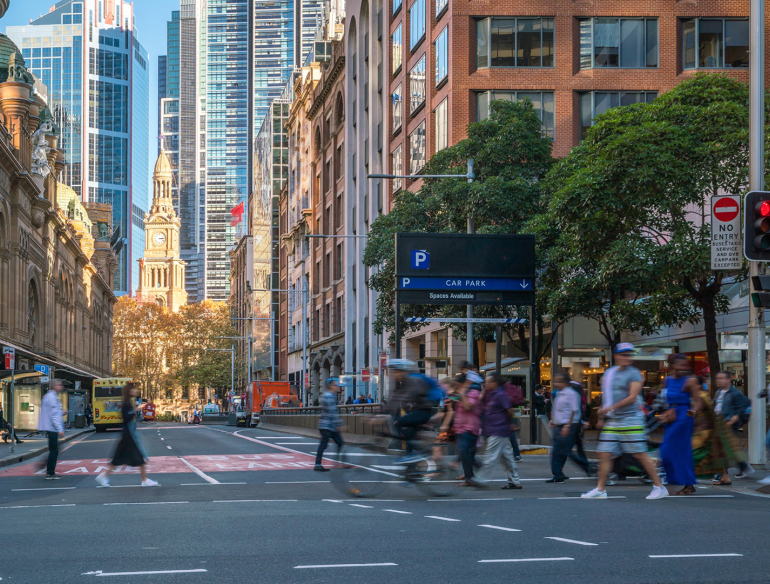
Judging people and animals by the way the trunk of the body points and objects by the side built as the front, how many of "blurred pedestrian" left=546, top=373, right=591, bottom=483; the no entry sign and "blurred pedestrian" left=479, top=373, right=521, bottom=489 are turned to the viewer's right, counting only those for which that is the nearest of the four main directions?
0

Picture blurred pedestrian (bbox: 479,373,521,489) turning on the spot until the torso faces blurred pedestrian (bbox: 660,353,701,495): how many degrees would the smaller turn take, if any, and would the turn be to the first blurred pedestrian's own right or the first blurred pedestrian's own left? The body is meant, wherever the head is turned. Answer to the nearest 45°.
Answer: approximately 135° to the first blurred pedestrian's own left

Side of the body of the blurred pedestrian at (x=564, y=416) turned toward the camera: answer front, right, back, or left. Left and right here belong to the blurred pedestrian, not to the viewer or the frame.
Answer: left

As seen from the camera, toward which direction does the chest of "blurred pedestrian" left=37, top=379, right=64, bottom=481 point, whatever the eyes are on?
to the viewer's right

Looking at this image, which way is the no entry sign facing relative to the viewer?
toward the camera

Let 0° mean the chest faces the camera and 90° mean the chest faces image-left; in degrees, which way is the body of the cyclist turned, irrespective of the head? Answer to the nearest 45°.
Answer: approximately 90°
